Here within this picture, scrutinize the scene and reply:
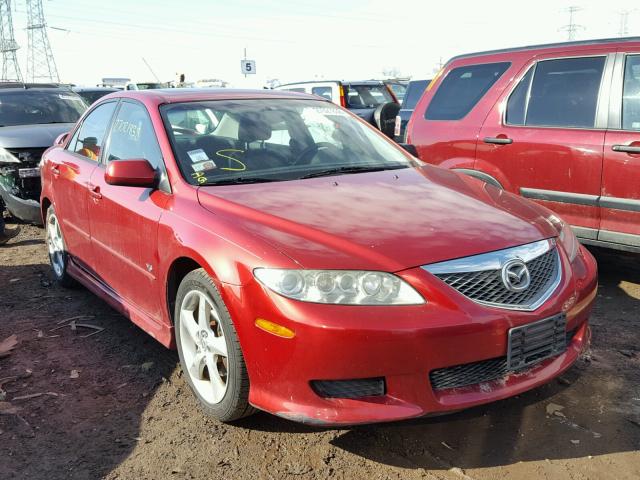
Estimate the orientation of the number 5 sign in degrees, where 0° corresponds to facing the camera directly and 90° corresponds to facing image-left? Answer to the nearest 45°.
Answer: approximately 0°

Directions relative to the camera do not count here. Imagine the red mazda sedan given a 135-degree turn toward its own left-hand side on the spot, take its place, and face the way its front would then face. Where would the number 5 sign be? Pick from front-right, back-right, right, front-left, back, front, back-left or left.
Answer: front

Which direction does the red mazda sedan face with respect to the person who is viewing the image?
facing the viewer and to the right of the viewer

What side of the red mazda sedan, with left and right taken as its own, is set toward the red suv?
left
